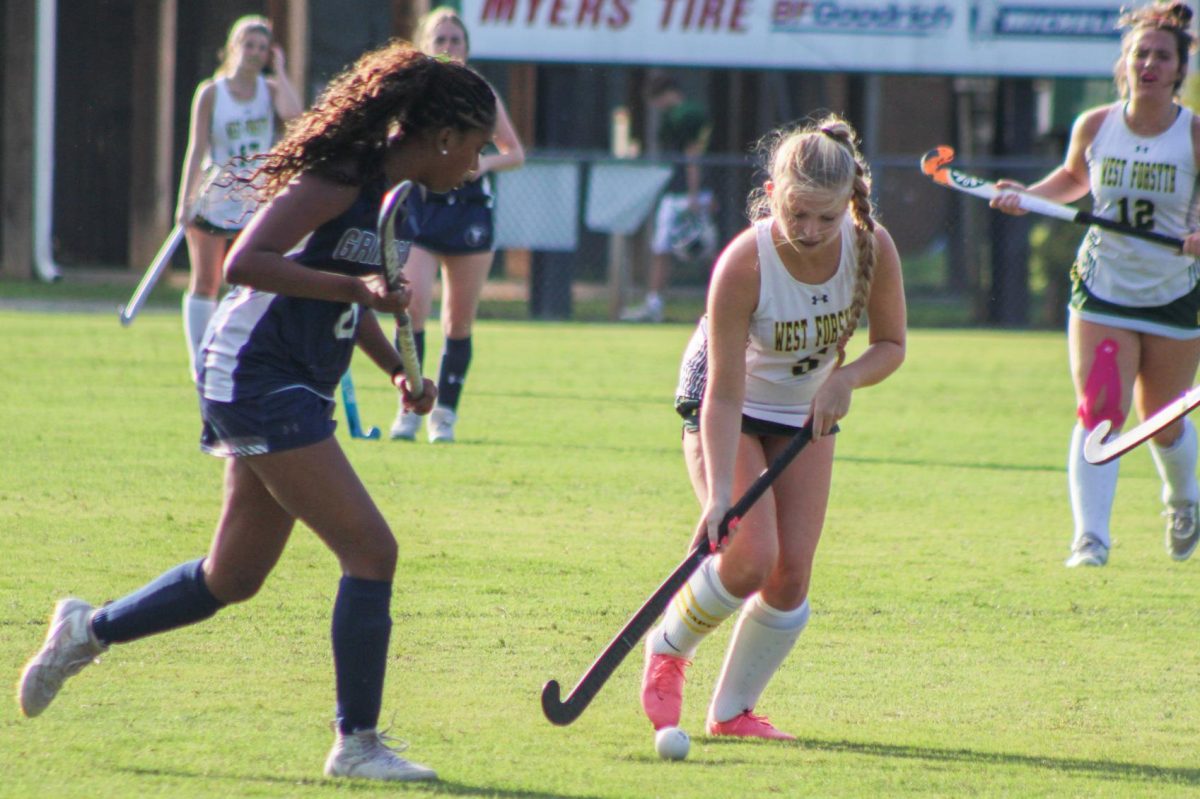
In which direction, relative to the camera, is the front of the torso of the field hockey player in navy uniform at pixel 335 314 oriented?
to the viewer's right

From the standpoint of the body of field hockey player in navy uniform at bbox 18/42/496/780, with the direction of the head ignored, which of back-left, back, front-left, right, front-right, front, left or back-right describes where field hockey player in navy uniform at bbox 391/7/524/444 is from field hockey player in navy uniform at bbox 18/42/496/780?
left

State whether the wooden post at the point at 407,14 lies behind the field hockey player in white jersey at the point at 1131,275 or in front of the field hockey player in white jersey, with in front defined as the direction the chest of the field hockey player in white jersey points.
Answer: behind

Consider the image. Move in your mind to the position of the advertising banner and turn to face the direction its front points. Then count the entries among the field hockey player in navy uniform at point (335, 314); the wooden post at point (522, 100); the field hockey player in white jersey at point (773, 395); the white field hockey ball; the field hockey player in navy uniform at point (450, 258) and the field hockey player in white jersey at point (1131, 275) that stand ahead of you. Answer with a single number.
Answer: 5

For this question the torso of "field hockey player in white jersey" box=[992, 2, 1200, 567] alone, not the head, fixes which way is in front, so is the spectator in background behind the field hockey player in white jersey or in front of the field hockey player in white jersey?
behind

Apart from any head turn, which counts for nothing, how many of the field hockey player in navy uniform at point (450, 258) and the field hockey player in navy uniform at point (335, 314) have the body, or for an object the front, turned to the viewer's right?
1

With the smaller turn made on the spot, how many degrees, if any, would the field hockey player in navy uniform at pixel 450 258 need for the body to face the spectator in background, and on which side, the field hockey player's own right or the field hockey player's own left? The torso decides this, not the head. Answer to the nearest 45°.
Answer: approximately 180°

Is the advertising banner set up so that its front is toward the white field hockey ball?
yes

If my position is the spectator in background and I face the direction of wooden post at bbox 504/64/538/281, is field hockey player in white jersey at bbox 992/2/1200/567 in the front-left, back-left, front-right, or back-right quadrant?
back-left

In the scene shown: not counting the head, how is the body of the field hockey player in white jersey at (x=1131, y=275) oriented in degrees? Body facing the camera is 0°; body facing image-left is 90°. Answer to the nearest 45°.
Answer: approximately 0°

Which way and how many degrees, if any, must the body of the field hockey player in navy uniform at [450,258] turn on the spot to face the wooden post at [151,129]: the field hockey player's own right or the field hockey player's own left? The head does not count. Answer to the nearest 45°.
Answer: approximately 180°

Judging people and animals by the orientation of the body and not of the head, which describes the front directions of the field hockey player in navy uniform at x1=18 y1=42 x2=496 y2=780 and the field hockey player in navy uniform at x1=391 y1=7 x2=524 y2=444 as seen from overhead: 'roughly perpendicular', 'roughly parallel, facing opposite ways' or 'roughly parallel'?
roughly perpendicular
